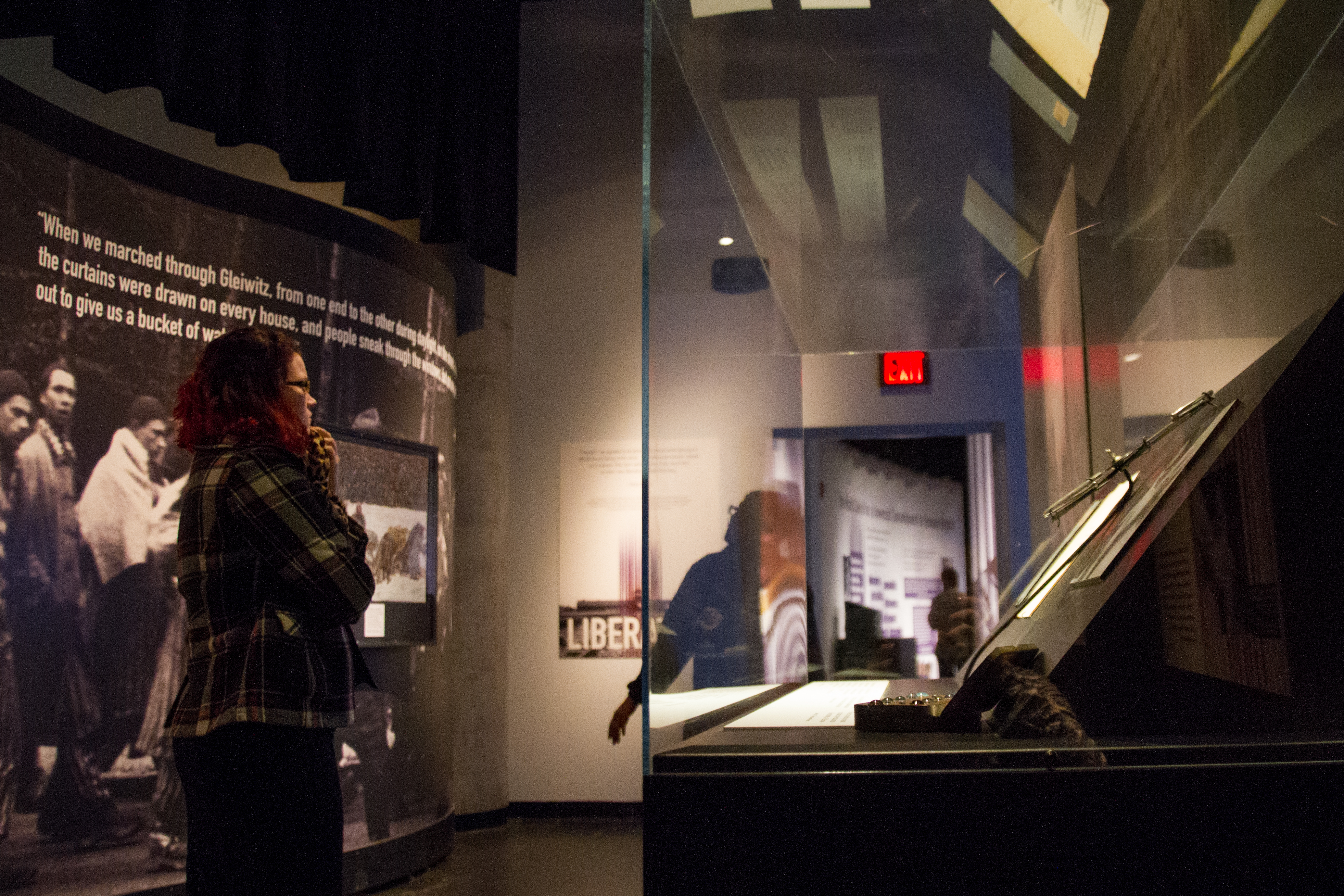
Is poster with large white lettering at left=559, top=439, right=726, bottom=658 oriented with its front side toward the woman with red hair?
yes

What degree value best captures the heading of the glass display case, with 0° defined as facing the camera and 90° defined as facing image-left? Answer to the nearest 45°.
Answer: approximately 90°

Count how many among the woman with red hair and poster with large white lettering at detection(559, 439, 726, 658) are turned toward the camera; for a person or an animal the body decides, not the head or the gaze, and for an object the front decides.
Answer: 1

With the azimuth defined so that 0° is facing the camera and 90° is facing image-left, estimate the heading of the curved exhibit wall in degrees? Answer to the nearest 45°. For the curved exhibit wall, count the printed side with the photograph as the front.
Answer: approximately 315°

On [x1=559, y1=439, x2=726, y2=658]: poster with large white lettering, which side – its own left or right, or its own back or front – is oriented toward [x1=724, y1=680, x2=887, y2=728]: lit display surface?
front

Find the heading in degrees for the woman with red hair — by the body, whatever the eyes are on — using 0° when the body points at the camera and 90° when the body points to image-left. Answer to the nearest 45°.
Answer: approximately 270°

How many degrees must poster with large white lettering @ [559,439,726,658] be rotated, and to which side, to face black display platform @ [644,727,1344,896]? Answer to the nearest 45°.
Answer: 0° — it already faces it

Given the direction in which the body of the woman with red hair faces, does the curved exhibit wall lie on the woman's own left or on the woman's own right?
on the woman's own left

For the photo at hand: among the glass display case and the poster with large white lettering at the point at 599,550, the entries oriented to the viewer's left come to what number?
1

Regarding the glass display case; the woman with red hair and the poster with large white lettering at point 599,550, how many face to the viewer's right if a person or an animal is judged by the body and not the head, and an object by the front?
1
